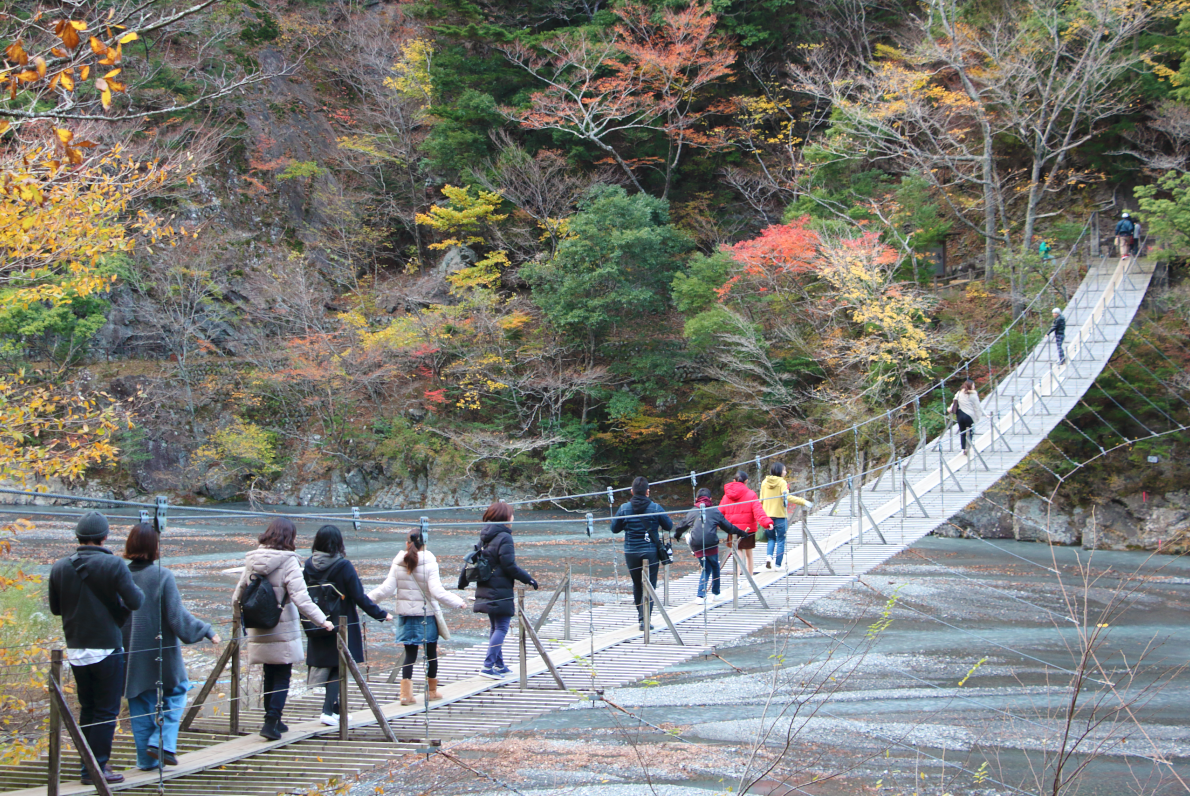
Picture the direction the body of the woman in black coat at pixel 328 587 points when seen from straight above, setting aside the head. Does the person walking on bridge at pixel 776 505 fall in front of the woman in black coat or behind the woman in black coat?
in front

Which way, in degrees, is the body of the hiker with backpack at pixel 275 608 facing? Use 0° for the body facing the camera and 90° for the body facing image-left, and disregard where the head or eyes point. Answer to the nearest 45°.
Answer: approximately 225°

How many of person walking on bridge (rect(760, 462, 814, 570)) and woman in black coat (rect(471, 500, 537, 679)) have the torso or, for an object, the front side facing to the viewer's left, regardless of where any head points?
0

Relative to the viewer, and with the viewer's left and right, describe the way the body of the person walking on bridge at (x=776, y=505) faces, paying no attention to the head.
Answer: facing away from the viewer and to the right of the viewer

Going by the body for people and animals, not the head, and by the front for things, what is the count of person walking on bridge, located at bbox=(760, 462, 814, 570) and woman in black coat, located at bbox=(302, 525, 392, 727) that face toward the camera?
0

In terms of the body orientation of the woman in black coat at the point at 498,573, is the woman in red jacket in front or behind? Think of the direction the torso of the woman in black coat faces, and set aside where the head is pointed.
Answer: in front

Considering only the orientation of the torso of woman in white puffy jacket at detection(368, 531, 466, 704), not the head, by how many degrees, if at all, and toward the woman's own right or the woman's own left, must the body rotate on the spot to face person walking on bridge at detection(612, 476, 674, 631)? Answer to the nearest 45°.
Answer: approximately 45° to the woman's own right

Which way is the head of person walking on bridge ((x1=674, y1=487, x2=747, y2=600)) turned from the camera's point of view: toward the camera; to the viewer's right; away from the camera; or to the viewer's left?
away from the camera

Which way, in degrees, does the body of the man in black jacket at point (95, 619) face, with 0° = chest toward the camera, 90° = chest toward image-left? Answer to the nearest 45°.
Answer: approximately 225°

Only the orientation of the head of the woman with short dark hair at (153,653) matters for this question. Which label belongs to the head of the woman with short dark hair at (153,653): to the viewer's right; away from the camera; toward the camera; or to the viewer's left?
away from the camera

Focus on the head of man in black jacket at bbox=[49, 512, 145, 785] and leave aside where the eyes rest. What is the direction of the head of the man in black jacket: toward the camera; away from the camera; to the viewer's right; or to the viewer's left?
away from the camera

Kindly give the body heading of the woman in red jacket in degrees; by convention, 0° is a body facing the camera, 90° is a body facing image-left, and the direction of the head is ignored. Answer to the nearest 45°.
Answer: approximately 225°

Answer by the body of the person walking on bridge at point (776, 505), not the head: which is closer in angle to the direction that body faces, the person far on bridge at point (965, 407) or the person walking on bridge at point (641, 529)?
the person far on bridge

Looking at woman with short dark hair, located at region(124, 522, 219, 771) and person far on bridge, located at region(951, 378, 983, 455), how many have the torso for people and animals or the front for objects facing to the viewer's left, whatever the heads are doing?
0

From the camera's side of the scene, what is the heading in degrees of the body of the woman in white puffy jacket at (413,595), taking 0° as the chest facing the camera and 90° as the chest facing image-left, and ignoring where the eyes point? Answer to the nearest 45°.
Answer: approximately 180°
